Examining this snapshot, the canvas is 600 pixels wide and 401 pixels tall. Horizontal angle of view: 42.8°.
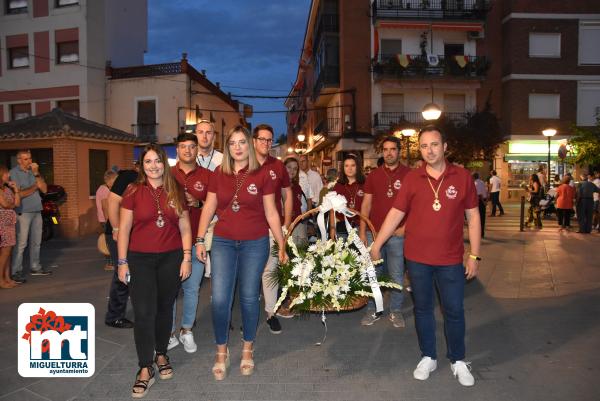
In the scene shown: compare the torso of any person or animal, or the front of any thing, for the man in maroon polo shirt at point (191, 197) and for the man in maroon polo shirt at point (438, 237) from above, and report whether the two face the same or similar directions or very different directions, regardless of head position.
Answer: same or similar directions

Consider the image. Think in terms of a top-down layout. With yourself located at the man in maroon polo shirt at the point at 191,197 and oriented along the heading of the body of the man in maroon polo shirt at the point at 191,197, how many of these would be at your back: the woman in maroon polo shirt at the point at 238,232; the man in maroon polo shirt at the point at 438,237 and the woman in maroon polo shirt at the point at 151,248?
0

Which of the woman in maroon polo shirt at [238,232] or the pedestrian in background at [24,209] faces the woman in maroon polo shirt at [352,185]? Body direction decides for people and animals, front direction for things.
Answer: the pedestrian in background

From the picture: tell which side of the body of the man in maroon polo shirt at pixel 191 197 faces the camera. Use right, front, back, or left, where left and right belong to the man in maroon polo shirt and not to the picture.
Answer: front

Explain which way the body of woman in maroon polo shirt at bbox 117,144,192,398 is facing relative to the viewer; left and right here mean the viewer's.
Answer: facing the viewer

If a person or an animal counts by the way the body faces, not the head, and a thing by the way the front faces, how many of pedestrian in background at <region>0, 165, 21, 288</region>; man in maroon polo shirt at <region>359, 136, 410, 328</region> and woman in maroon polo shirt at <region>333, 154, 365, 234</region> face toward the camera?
2

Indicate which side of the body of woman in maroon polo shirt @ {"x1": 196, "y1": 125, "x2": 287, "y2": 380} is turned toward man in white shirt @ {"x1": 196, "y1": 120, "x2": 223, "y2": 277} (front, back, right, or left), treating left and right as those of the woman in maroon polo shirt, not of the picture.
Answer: back

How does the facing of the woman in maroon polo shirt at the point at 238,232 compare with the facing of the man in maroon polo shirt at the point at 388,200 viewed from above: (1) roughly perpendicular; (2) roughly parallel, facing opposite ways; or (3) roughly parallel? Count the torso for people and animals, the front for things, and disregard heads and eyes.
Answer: roughly parallel

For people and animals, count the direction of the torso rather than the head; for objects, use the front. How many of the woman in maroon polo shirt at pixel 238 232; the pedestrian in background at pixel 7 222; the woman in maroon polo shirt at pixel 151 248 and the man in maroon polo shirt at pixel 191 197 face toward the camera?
3

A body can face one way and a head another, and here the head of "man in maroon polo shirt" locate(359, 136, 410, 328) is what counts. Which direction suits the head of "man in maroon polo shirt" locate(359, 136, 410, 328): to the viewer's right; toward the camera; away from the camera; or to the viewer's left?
toward the camera

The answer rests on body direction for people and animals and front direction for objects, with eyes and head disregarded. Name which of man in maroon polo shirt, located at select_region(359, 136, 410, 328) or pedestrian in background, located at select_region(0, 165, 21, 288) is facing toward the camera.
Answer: the man in maroon polo shirt

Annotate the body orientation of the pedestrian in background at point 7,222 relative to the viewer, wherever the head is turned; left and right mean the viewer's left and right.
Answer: facing to the right of the viewer

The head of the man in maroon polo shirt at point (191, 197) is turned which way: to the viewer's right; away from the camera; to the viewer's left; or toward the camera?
toward the camera

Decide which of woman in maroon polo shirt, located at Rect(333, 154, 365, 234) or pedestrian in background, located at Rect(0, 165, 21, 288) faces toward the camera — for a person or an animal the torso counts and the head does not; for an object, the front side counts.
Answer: the woman in maroon polo shirt

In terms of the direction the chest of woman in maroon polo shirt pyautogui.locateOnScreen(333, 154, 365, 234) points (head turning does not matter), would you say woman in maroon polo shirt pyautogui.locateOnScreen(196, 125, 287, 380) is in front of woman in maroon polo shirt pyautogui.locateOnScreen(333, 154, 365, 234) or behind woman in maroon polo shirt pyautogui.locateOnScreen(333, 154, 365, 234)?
in front

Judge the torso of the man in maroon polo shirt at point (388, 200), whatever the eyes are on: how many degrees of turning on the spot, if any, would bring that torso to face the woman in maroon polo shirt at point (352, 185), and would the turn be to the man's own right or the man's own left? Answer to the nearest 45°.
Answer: approximately 135° to the man's own right

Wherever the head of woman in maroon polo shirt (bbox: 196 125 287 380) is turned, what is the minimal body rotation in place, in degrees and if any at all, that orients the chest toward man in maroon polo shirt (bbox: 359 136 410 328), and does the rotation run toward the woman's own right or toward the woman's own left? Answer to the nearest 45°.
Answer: approximately 135° to the woman's own left

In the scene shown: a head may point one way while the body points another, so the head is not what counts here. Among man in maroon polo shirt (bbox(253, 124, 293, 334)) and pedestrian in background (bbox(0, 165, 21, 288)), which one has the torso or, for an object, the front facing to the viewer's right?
the pedestrian in background

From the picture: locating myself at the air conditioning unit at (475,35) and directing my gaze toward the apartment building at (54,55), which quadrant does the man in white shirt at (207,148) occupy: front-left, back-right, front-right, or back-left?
front-left
